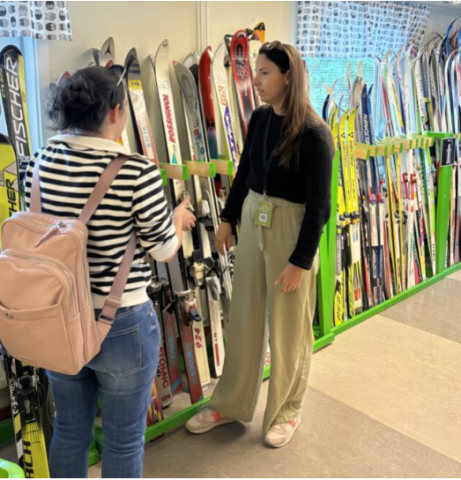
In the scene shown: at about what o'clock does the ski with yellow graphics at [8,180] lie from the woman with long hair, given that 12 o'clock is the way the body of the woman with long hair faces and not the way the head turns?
The ski with yellow graphics is roughly at 1 o'clock from the woman with long hair.

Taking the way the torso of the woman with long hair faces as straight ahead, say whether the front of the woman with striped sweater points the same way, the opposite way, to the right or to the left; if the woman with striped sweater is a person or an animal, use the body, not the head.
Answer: the opposite way

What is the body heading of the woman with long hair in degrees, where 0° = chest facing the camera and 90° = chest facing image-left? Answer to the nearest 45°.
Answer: approximately 45°

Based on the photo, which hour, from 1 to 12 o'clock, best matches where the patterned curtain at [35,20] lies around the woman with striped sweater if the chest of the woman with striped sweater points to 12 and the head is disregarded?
The patterned curtain is roughly at 10 o'clock from the woman with striped sweater.

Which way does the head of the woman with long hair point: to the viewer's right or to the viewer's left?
to the viewer's left

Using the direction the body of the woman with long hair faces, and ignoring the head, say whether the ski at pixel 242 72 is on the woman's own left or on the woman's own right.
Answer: on the woman's own right

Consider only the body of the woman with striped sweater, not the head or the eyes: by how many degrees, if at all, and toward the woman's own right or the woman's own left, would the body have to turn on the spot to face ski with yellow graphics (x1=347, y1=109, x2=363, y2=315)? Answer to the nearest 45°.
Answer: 0° — they already face it

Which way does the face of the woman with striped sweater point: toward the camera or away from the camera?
away from the camera

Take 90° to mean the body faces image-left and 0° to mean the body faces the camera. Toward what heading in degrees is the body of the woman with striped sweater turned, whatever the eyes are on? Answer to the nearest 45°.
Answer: approximately 225°
